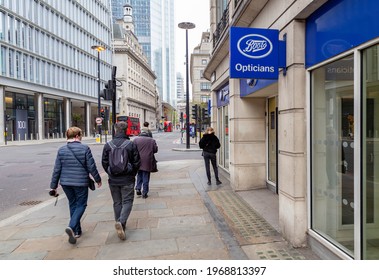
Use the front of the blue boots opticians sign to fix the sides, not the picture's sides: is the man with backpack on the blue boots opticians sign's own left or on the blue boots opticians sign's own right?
on the blue boots opticians sign's own right

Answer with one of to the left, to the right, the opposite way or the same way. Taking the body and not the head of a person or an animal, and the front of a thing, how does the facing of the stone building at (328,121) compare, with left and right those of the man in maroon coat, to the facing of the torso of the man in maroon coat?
to the left

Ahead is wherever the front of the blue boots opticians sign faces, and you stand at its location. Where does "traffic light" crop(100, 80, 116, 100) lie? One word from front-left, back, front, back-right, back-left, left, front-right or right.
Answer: back-right

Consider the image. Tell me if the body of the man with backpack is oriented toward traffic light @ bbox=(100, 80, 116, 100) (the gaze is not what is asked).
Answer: yes

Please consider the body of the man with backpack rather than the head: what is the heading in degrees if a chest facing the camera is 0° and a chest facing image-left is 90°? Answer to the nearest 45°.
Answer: approximately 180°

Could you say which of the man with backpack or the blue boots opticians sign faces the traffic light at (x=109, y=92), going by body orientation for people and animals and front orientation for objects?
the man with backpack

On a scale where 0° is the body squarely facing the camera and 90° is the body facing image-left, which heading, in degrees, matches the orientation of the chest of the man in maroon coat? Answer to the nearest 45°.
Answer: approximately 180°

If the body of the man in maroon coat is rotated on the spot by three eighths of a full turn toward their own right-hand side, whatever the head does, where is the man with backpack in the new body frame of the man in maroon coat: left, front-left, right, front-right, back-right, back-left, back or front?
front-right

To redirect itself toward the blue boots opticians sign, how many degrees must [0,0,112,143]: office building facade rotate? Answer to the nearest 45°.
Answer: approximately 45° to its right

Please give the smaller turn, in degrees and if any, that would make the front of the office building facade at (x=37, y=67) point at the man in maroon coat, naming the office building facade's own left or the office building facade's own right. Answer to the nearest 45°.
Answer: approximately 45° to the office building facade's own right
